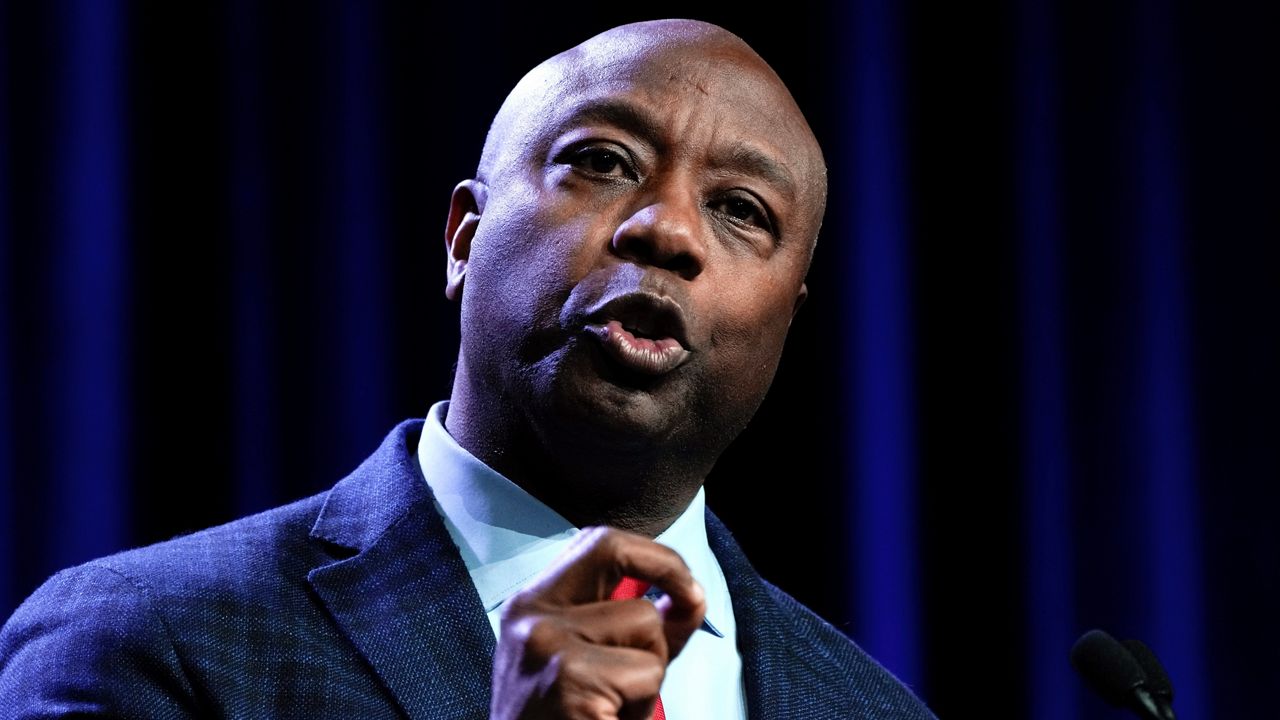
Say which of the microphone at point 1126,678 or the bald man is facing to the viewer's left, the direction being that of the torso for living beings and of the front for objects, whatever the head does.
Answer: the microphone

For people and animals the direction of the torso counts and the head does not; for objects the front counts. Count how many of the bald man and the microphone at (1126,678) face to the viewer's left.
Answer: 1

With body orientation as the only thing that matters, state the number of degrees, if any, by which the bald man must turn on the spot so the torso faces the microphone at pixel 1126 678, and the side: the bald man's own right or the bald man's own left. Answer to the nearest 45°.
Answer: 0° — they already face it

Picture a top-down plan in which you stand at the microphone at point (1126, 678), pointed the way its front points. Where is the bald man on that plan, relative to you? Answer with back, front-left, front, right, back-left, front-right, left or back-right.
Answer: front

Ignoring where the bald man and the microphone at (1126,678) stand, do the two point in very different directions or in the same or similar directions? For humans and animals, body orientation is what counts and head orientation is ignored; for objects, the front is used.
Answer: very different directions

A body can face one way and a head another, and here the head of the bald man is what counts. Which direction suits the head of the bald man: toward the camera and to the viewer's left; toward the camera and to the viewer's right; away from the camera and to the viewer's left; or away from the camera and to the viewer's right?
toward the camera and to the viewer's right

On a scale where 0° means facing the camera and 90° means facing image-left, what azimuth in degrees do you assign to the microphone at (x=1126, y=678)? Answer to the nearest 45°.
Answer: approximately 90°
